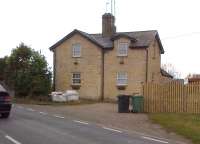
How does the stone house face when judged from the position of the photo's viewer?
facing the viewer

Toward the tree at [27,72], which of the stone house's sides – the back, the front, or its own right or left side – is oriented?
right

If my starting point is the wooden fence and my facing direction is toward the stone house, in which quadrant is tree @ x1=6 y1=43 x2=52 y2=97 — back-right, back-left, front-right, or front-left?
front-left

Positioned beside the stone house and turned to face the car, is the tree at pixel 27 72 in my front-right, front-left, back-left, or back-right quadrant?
front-right

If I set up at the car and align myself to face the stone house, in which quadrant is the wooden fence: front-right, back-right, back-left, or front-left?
front-right

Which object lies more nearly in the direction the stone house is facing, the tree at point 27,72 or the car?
the car

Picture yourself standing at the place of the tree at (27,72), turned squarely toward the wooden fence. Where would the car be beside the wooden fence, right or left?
right

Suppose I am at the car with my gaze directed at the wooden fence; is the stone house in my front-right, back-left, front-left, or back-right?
front-left

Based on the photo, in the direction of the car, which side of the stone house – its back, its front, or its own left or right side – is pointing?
front
